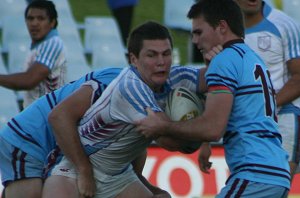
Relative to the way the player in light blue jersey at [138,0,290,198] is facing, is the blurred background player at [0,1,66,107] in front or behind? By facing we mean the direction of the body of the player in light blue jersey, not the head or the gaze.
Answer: in front

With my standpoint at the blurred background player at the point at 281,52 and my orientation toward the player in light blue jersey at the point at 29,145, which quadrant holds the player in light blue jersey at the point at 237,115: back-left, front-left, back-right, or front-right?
front-left

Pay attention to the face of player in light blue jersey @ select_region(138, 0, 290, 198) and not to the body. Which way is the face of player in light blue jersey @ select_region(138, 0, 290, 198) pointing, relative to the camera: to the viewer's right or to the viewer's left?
to the viewer's left

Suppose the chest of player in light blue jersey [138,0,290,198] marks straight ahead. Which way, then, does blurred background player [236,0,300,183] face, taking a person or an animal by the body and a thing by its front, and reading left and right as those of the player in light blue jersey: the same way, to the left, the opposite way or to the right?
to the left

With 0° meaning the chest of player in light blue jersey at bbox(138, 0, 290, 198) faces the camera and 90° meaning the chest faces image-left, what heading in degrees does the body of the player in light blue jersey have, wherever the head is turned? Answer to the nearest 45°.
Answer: approximately 135°

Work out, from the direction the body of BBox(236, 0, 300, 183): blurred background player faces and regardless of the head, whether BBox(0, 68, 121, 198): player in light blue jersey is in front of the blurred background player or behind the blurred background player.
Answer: in front

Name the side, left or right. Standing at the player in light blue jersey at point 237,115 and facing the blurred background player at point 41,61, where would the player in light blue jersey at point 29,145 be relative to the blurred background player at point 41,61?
left

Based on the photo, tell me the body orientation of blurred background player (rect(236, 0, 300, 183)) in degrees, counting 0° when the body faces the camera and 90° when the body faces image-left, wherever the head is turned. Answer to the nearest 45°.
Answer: approximately 45°

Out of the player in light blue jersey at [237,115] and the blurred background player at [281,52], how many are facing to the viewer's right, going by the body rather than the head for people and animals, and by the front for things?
0

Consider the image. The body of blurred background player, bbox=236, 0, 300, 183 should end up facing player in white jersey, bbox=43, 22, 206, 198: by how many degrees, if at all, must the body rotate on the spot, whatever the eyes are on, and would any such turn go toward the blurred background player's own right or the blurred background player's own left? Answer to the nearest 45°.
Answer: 0° — they already face them
